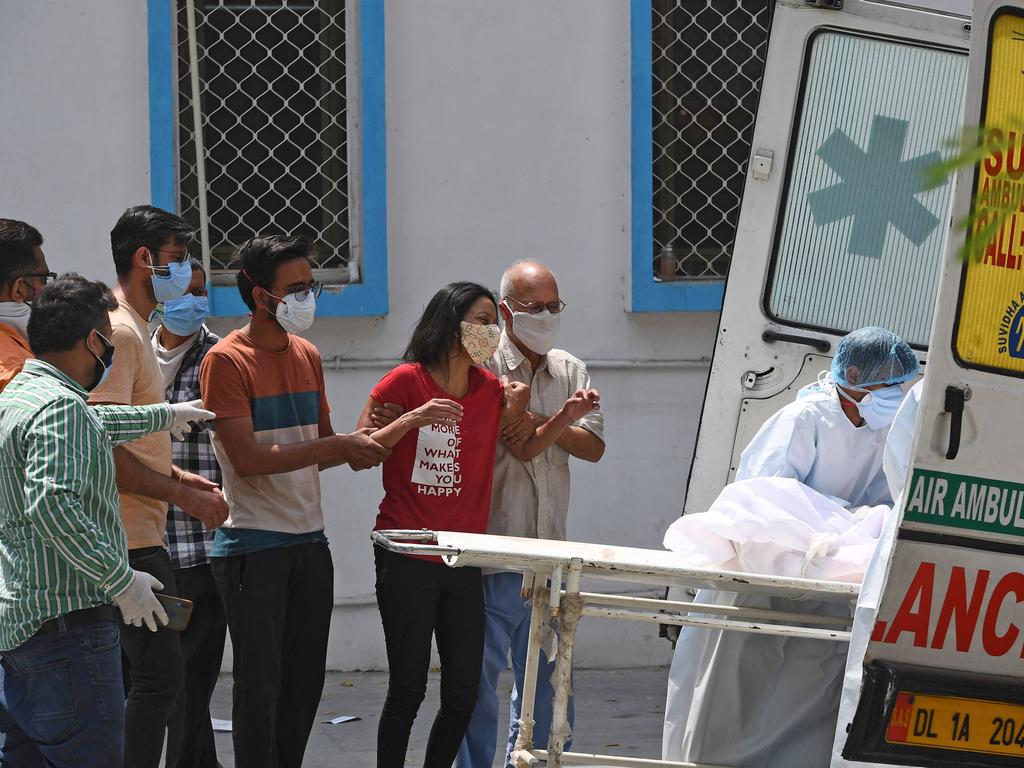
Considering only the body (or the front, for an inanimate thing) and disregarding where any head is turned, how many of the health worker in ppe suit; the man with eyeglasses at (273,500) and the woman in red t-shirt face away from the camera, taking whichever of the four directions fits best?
0

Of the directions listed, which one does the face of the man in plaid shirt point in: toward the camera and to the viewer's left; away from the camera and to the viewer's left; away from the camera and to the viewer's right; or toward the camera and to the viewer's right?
toward the camera and to the viewer's right

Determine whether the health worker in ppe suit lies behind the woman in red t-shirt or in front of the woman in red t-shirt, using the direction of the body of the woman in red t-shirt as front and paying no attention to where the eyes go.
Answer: in front

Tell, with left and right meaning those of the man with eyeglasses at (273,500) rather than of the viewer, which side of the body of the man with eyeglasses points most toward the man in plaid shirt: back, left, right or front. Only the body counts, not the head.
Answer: back

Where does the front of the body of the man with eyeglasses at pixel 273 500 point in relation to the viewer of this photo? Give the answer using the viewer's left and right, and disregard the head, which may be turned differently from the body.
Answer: facing the viewer and to the right of the viewer

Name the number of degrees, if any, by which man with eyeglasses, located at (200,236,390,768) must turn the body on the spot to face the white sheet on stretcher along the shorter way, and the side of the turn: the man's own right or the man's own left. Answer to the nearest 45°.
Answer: approximately 45° to the man's own left

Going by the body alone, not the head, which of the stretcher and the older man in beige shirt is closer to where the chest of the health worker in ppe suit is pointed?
the stretcher

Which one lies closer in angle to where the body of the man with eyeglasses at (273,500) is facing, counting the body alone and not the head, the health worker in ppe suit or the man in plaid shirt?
the health worker in ppe suit

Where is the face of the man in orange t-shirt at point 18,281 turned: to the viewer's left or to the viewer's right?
to the viewer's right

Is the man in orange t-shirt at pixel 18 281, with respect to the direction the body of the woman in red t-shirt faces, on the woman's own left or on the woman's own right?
on the woman's own right
